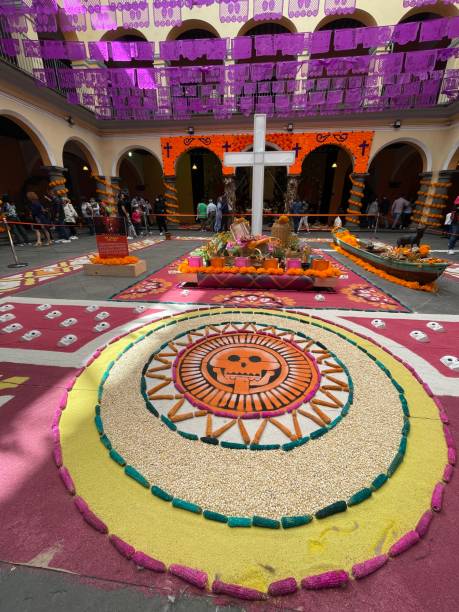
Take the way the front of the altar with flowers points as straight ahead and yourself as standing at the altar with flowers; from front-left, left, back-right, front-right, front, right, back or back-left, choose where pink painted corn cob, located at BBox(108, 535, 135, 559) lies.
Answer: front

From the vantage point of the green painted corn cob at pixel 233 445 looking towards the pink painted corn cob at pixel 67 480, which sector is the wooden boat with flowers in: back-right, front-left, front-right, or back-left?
back-right

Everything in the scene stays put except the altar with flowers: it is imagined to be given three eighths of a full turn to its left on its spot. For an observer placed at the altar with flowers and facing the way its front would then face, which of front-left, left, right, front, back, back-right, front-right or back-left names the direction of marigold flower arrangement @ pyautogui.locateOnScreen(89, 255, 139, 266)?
back-left

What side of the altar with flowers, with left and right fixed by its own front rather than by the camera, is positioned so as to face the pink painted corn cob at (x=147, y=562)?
front

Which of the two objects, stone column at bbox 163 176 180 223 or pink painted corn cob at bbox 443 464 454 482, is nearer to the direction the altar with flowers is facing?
the pink painted corn cob

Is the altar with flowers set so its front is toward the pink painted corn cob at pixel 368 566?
yes

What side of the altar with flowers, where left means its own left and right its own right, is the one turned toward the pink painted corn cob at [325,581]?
front

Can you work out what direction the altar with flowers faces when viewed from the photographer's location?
facing the viewer

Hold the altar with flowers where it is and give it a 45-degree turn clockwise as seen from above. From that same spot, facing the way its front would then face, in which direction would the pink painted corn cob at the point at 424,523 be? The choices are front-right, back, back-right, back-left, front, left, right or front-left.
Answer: front-left

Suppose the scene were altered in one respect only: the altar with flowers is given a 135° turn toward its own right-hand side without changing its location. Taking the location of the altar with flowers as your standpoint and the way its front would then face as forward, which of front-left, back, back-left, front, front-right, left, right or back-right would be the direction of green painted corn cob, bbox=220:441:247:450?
back-left
